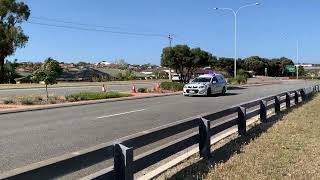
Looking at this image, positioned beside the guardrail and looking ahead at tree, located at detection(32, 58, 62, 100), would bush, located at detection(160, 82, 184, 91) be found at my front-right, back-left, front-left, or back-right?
front-right

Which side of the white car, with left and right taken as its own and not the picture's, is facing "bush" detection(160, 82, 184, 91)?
right

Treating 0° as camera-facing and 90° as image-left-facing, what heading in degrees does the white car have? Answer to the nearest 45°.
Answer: approximately 45°

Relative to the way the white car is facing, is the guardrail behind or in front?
in front
